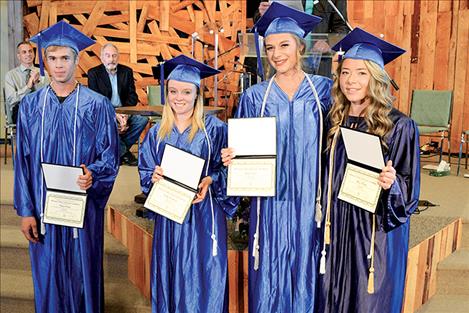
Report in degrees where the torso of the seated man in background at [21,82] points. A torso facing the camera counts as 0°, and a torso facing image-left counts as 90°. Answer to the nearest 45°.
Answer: approximately 315°

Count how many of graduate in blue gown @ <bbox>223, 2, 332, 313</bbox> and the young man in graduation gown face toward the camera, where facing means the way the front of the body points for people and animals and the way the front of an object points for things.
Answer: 2

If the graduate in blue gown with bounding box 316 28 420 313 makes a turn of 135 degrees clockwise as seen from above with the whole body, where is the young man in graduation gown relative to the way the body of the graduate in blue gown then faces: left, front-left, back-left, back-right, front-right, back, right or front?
left

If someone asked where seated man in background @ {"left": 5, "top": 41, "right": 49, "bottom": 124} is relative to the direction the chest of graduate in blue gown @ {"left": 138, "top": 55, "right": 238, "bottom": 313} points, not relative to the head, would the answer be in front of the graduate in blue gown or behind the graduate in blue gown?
behind

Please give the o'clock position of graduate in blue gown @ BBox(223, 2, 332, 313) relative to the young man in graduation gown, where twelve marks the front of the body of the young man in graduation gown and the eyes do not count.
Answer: The graduate in blue gown is roughly at 10 o'clock from the young man in graduation gown.

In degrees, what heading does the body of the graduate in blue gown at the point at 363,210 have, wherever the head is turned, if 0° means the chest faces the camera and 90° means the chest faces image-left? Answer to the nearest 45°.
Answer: approximately 45°

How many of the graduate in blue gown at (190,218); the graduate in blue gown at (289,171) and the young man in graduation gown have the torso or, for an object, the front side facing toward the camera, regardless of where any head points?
3

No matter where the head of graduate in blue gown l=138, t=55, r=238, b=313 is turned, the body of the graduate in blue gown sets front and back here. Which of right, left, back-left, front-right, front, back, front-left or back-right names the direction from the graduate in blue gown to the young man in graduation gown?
right

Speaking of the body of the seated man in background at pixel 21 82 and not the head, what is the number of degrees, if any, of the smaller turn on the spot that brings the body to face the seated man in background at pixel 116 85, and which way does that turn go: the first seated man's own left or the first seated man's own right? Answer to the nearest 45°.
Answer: approximately 45° to the first seated man's own left

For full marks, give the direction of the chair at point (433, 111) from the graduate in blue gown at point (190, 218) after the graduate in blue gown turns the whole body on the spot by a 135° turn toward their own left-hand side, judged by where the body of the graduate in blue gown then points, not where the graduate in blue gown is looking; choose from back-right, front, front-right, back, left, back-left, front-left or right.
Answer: front

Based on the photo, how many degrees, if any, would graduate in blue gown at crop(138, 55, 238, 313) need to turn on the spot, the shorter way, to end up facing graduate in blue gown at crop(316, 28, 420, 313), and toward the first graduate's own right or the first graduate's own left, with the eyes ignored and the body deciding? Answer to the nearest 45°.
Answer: approximately 45° to the first graduate's own left
